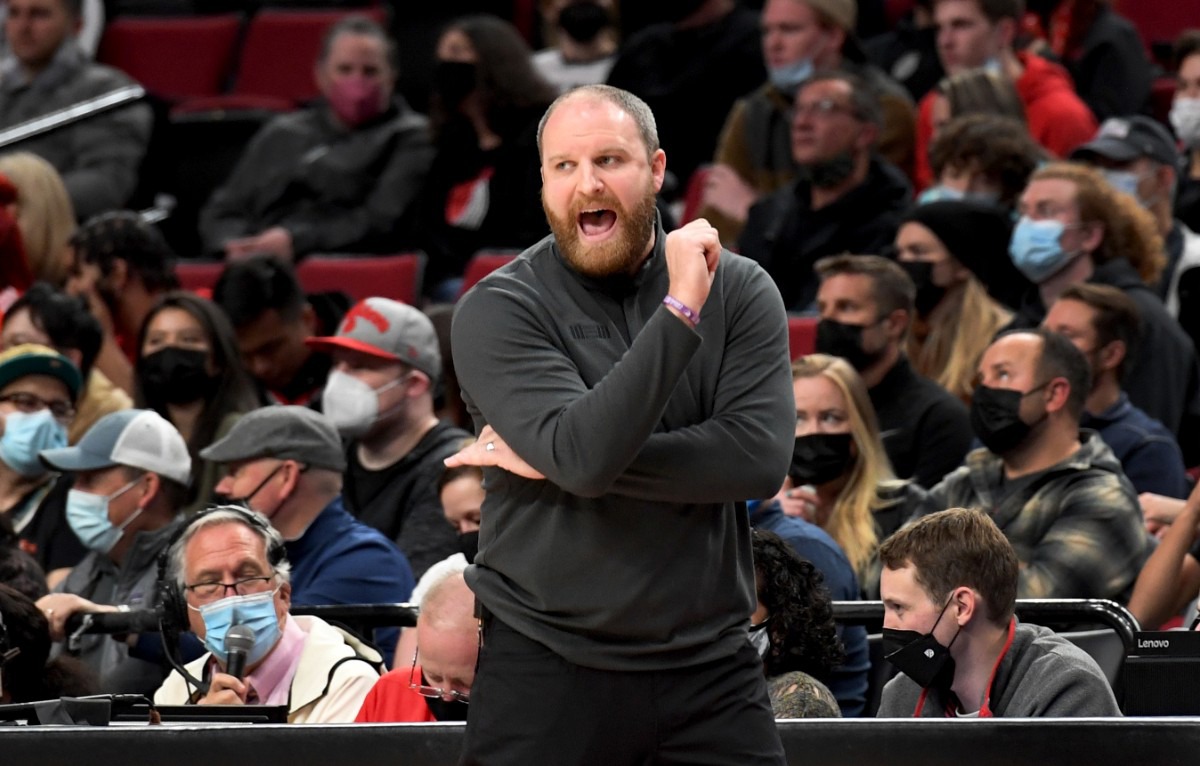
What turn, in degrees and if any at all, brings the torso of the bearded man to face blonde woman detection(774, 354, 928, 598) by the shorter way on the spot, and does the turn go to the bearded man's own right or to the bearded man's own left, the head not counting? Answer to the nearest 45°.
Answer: approximately 180°

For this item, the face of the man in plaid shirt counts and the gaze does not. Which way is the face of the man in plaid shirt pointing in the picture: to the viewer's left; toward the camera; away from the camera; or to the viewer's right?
to the viewer's left

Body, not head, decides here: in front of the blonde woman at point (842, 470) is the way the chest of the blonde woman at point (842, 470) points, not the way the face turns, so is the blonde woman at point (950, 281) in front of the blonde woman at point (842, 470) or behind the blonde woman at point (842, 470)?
behind

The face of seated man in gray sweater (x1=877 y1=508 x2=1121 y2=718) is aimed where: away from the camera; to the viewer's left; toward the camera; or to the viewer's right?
to the viewer's left

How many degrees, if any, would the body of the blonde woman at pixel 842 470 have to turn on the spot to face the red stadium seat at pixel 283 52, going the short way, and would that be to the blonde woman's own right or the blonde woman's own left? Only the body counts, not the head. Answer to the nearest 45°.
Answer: approximately 90° to the blonde woman's own right

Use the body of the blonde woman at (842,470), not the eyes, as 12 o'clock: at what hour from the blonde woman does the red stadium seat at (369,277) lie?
The red stadium seat is roughly at 3 o'clock from the blonde woman.

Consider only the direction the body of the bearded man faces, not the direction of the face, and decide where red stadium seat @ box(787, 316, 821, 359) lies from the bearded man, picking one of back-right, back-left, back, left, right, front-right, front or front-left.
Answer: back

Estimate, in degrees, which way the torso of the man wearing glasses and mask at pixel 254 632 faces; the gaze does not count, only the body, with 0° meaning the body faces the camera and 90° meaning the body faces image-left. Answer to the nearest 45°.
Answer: approximately 0°

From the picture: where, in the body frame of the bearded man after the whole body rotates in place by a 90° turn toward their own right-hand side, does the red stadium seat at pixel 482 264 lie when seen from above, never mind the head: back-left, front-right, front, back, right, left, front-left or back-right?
right

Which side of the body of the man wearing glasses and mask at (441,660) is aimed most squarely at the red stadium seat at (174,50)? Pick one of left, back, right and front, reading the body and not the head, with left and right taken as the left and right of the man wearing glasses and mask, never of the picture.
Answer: back

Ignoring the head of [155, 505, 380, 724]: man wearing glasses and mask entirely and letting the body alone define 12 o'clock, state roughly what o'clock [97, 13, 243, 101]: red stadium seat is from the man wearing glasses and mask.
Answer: The red stadium seat is roughly at 6 o'clock from the man wearing glasses and mask.
